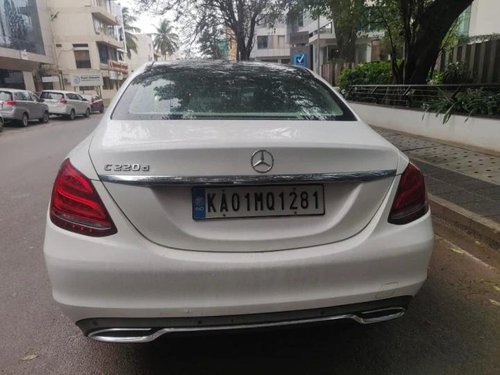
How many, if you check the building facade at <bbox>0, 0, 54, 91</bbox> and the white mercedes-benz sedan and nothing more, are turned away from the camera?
1

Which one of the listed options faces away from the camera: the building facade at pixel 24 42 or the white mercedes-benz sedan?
the white mercedes-benz sedan

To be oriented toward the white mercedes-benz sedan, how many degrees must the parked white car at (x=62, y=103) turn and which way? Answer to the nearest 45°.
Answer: approximately 135° to its right

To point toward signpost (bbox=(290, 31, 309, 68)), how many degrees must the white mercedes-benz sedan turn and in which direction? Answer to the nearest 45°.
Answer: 0° — it already faces it

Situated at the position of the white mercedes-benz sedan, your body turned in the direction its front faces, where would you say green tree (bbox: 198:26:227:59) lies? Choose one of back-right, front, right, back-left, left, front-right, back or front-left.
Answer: front

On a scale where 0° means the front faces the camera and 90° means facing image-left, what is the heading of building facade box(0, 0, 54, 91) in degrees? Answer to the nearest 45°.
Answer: approximately 315°

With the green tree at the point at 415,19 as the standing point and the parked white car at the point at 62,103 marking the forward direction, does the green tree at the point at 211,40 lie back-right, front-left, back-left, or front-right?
front-right

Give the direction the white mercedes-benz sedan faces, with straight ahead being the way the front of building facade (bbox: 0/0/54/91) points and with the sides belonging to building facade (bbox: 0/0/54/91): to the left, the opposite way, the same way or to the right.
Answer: to the left

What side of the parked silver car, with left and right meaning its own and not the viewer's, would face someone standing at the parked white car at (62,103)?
front

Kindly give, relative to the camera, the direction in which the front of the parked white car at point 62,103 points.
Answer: facing away from the viewer and to the right of the viewer

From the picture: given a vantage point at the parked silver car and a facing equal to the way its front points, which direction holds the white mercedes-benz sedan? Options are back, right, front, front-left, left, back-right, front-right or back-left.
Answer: back-right

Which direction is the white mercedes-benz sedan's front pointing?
away from the camera

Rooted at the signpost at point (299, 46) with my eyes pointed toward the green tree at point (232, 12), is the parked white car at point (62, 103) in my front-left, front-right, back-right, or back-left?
front-left

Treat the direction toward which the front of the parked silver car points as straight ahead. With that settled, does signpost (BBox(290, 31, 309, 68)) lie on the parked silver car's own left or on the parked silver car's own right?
on the parked silver car's own right

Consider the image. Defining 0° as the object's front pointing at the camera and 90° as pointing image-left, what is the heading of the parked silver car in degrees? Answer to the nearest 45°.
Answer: approximately 225°

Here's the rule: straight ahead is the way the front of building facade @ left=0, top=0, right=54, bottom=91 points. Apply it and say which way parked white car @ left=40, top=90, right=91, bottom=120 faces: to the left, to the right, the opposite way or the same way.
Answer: to the left
